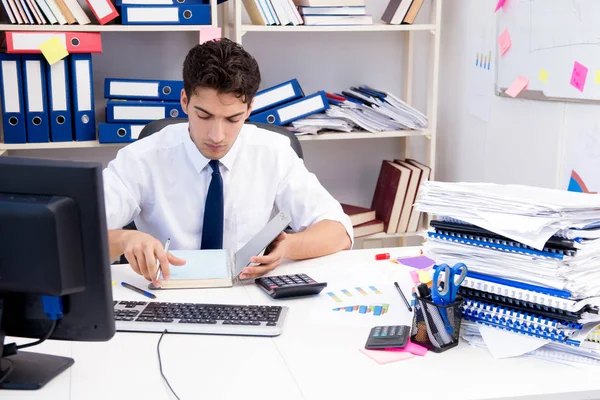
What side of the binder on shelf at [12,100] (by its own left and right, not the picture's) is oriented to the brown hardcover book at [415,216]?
left

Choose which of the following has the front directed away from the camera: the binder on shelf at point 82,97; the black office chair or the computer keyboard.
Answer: the computer keyboard

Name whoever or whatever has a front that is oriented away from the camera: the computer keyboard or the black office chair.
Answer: the computer keyboard

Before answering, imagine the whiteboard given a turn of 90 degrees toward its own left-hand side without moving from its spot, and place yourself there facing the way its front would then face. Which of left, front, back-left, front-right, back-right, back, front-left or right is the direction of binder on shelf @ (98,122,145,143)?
back-right

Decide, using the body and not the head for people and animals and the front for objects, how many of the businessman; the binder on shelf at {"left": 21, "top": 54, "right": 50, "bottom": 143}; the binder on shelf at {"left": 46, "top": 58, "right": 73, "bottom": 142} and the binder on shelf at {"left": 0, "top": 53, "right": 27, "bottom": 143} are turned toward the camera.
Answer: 4

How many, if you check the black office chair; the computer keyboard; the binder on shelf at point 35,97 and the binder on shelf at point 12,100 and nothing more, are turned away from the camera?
1

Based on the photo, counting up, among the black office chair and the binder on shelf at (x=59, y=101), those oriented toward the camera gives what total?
2

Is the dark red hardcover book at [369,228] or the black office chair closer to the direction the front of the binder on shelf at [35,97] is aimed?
the black office chair

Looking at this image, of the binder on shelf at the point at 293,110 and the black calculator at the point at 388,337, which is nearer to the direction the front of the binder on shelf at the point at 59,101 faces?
the black calculator

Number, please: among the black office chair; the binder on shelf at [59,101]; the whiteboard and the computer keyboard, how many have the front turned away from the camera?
1

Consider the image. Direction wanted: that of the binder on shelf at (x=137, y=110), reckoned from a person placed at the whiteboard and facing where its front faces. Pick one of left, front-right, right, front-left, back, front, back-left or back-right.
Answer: front-right

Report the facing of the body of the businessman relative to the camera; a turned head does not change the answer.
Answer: toward the camera

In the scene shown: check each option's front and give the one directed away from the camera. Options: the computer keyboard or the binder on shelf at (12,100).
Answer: the computer keyboard

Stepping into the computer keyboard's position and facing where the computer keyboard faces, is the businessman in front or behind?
in front

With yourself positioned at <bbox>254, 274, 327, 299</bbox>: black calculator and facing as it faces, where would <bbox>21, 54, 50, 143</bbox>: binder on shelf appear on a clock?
The binder on shelf is roughly at 12 o'clock from the black calculator.
